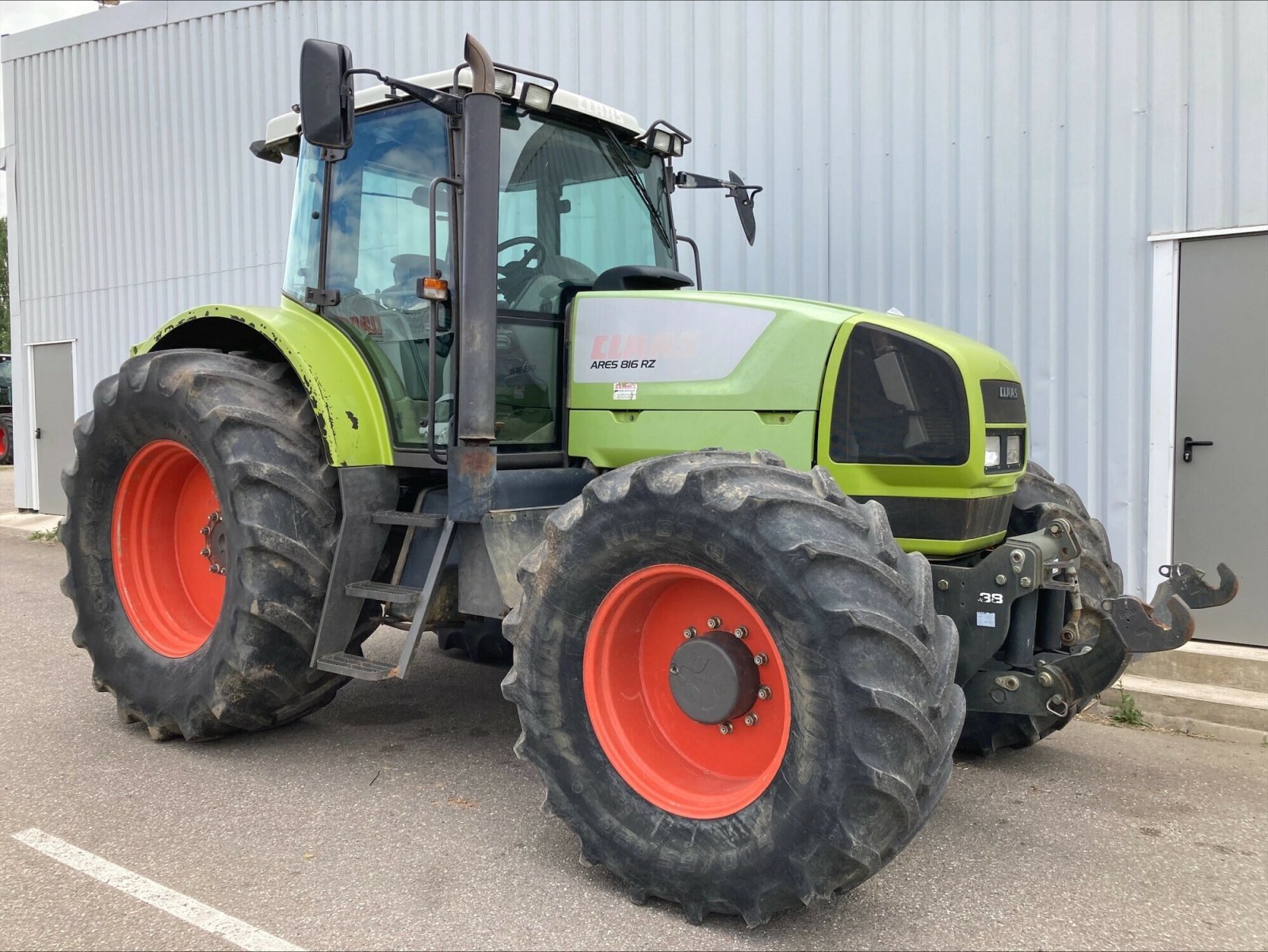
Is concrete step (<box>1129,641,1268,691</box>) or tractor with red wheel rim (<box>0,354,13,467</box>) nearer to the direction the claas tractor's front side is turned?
the concrete step

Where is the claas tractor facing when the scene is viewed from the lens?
facing the viewer and to the right of the viewer

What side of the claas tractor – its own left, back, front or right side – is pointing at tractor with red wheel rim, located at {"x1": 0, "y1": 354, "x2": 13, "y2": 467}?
back
